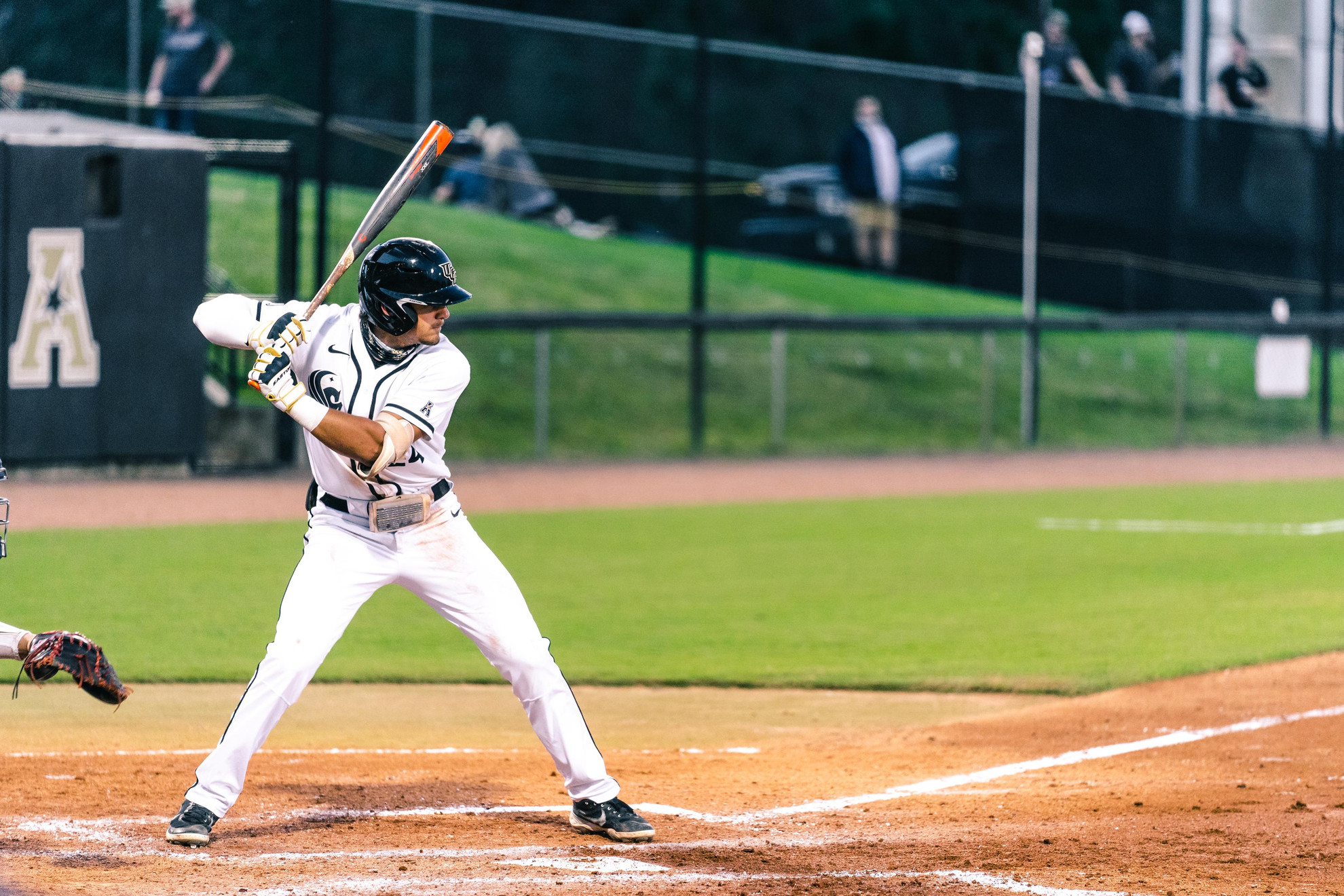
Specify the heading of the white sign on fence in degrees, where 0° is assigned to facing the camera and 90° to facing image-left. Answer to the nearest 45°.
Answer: approximately 0°

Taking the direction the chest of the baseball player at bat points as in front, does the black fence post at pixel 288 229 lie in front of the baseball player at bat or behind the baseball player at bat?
behind

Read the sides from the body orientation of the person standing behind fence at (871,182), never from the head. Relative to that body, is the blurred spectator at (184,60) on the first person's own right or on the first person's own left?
on the first person's own right

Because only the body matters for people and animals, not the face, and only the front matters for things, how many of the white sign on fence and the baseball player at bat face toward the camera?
2

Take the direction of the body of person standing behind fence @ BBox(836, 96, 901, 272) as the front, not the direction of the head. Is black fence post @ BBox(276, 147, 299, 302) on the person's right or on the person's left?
on the person's right

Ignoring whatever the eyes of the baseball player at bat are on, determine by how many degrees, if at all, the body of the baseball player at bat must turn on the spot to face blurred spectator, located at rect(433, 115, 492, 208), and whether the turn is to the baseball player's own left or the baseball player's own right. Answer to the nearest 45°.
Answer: approximately 180°

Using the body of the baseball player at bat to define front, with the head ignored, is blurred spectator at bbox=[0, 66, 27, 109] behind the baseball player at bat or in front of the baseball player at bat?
behind

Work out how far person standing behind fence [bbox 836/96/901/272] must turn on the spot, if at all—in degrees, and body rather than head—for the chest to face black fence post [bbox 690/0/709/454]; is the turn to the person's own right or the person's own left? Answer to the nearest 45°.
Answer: approximately 45° to the person's own right

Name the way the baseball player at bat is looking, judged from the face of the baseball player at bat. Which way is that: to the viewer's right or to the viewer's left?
to the viewer's right

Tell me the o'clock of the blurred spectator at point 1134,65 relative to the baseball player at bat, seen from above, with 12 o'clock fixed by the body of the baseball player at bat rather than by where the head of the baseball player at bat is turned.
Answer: The blurred spectator is roughly at 7 o'clock from the baseball player at bat.
